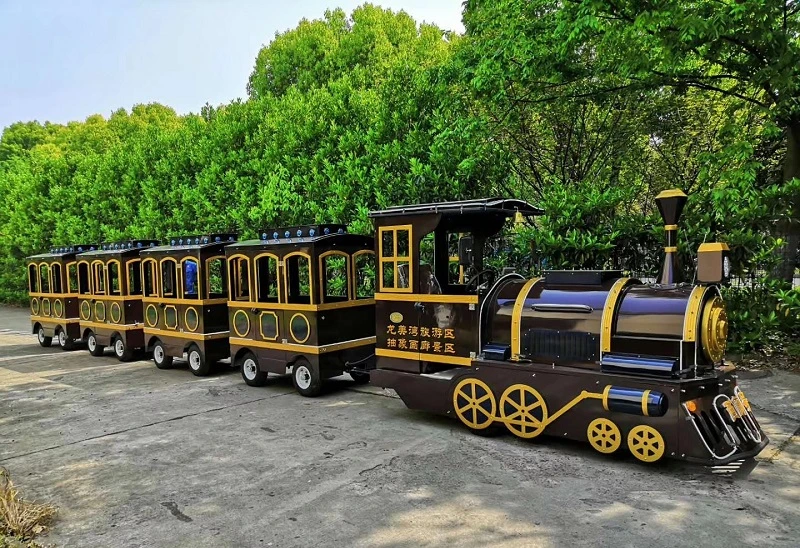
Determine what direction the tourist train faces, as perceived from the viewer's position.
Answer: facing the viewer and to the right of the viewer

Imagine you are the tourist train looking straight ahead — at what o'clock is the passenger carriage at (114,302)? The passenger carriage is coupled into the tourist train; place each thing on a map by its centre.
The passenger carriage is roughly at 6 o'clock from the tourist train.

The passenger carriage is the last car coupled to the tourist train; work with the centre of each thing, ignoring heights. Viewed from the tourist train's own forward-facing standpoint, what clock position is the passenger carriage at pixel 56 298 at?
The passenger carriage is roughly at 6 o'clock from the tourist train.
